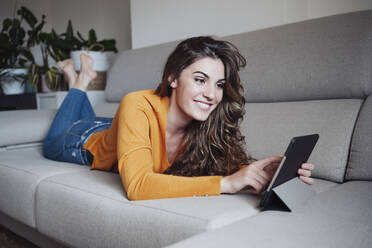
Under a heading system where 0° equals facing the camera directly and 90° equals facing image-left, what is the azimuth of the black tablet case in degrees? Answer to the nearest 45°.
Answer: approximately 135°

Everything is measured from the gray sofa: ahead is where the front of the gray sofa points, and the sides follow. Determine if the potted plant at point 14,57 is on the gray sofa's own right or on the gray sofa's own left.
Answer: on the gray sofa's own right

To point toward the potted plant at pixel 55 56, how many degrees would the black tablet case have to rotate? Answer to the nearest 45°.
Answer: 0° — it already faces it

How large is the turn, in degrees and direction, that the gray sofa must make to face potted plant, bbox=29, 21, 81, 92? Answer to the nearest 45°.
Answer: approximately 90° to its right

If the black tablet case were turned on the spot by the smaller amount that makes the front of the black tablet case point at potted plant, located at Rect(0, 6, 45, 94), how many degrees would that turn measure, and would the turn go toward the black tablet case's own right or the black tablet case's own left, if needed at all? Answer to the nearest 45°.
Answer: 0° — it already faces it
